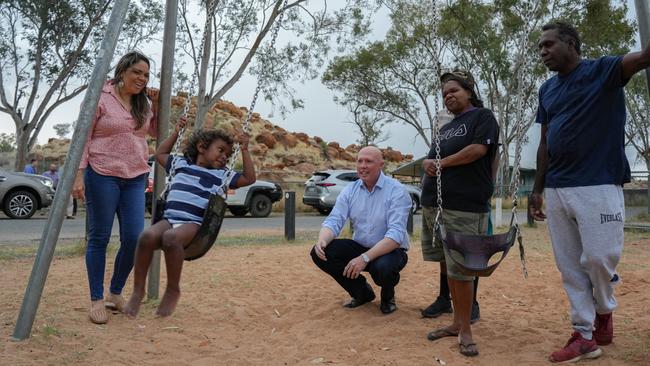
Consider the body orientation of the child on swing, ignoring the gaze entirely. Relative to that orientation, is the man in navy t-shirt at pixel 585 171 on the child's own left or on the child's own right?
on the child's own left

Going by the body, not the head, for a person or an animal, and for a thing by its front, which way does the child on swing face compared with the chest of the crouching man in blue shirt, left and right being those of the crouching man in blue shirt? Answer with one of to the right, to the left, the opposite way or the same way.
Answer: the same way

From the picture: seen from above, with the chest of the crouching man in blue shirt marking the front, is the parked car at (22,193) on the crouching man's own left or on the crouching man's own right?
on the crouching man's own right

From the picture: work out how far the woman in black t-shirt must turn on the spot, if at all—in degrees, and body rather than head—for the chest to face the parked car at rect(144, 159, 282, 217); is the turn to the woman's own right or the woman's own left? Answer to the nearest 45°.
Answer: approximately 90° to the woman's own right

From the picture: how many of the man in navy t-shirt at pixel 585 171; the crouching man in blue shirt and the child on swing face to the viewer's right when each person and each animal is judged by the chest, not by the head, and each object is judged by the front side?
0

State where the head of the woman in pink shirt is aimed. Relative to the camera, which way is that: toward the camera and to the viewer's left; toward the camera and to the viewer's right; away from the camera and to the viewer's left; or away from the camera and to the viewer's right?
toward the camera and to the viewer's right

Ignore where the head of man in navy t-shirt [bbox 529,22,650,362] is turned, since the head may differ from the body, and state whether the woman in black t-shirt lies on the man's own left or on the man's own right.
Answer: on the man's own right

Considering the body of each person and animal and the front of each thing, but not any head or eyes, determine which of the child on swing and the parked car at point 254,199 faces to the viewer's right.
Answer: the parked car

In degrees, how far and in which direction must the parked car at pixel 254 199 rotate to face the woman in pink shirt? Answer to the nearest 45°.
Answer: approximately 90° to its right

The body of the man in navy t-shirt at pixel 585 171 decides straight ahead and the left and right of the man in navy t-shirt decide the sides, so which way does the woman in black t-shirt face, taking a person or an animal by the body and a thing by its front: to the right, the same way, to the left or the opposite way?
the same way

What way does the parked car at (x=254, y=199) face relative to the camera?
to the viewer's right

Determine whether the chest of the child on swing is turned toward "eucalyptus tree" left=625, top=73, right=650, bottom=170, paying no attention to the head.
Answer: no

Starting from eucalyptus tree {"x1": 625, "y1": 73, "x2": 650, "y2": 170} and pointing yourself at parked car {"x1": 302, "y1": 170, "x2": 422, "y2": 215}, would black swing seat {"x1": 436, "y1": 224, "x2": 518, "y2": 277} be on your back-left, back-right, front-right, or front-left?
front-left
